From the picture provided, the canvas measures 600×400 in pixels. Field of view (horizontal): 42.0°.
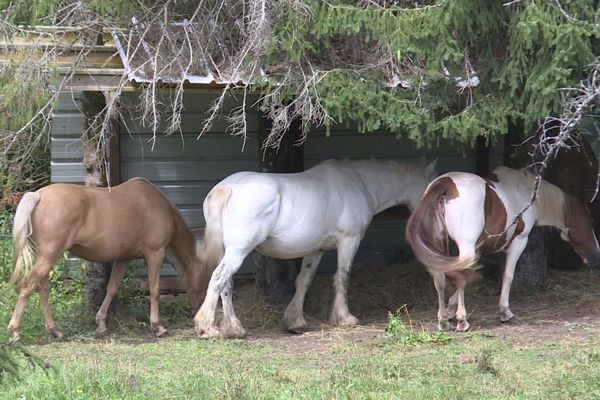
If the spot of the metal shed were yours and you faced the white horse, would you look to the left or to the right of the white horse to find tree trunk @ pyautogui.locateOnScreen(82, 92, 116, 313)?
right

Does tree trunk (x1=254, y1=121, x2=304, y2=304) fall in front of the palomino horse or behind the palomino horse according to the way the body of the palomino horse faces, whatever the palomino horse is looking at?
in front

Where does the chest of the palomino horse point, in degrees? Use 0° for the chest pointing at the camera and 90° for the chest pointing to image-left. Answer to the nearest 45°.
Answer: approximately 270°

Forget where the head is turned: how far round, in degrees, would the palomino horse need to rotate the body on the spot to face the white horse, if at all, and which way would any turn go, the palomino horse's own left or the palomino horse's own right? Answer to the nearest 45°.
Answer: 0° — it already faces it

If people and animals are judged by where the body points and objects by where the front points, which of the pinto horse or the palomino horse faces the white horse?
the palomino horse

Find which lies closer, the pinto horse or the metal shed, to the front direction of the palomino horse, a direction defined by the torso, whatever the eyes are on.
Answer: the pinto horse

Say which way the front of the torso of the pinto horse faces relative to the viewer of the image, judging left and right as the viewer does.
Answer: facing away from the viewer and to the right of the viewer

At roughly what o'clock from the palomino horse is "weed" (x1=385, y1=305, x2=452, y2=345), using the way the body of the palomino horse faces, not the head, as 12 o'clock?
The weed is roughly at 1 o'clock from the palomino horse.

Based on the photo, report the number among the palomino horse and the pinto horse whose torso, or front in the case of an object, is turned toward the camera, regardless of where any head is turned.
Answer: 0
